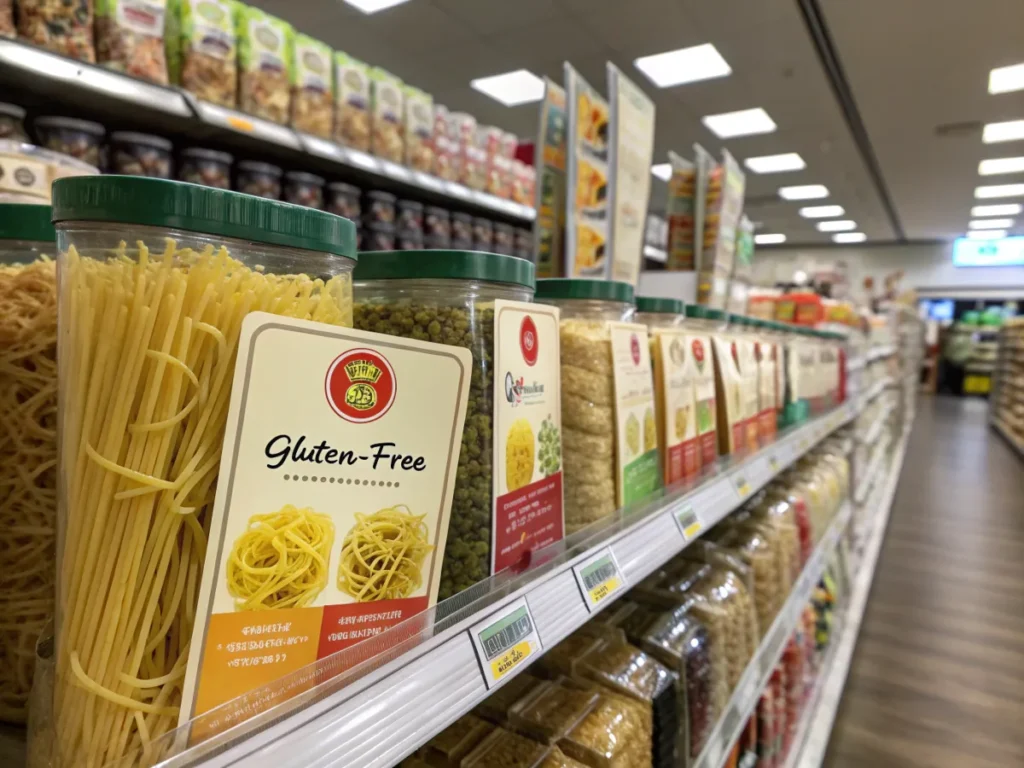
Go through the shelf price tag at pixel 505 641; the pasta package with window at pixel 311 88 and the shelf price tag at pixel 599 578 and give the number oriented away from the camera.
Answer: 0

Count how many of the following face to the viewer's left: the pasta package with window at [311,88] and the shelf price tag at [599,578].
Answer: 0

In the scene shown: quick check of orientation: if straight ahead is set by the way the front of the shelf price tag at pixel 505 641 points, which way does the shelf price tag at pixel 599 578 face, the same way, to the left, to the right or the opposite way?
the same way

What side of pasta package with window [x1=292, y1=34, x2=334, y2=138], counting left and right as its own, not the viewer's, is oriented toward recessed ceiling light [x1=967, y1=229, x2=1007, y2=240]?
left

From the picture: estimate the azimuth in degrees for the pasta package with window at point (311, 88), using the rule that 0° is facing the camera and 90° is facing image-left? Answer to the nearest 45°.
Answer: approximately 315°

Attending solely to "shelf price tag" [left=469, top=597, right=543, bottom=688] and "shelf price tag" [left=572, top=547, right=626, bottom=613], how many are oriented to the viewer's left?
0

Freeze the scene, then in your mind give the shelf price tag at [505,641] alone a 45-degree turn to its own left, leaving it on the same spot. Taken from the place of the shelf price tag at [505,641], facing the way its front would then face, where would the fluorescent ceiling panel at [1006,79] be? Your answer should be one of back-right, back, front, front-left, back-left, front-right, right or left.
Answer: front-left

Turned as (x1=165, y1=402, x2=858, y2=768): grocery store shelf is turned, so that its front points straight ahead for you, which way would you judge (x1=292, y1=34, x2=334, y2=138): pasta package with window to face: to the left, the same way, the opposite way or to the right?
the same way

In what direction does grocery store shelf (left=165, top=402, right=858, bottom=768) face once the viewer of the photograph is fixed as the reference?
facing the viewer and to the right of the viewer

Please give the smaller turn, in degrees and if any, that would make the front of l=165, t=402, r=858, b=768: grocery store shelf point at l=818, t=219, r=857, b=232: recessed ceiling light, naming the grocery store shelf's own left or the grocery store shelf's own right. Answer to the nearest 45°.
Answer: approximately 90° to the grocery store shelf's own left

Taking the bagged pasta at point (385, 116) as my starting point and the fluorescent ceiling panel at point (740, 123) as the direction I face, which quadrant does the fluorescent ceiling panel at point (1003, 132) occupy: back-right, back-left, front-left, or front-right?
front-right

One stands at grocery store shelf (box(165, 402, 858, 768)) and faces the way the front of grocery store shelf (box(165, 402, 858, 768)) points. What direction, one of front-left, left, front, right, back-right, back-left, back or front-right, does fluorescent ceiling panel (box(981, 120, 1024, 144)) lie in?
left

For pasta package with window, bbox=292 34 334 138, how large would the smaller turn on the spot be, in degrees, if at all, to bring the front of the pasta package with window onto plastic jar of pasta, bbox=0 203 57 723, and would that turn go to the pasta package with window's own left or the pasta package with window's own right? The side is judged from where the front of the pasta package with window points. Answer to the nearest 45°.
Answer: approximately 45° to the pasta package with window's own right
